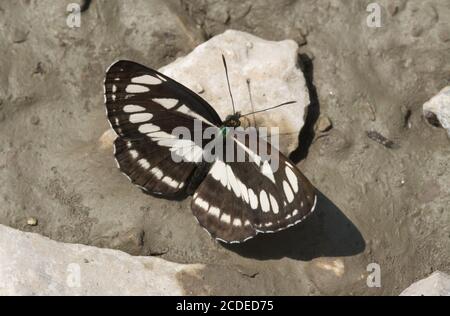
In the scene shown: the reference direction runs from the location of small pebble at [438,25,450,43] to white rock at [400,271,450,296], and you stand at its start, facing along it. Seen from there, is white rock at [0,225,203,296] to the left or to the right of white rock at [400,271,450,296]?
right

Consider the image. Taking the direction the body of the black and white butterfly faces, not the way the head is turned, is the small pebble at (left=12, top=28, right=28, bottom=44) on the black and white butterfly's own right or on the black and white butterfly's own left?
on the black and white butterfly's own left

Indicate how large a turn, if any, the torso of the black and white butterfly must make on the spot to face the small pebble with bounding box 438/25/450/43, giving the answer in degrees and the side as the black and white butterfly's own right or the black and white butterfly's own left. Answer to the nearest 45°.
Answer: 0° — it already faces it

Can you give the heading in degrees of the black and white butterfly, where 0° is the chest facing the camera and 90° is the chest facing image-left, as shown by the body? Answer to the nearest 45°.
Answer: approximately 225°

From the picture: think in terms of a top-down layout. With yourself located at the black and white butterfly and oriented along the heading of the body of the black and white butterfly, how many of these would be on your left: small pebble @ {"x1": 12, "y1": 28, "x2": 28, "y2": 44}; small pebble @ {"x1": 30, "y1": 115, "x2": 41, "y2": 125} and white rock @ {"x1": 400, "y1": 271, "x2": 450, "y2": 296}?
2

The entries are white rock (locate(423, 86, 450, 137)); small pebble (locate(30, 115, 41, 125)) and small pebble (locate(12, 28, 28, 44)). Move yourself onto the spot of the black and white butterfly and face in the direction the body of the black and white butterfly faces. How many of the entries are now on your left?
2

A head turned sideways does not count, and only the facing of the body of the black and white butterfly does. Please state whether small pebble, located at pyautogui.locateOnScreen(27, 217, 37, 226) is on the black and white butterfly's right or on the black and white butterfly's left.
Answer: on the black and white butterfly's left

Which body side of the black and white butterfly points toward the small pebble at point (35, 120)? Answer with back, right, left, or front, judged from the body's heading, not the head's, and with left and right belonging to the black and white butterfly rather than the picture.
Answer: left

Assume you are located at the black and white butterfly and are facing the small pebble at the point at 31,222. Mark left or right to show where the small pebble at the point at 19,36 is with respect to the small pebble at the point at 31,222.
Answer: right

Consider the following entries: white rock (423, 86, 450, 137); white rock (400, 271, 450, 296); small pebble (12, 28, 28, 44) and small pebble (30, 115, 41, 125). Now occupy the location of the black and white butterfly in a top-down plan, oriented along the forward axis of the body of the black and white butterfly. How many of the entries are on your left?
2
